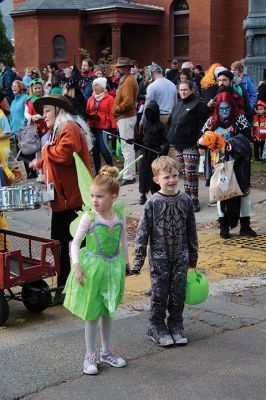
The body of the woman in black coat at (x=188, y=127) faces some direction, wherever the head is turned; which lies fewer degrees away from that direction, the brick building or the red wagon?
the red wagon

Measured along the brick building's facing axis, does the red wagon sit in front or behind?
in front

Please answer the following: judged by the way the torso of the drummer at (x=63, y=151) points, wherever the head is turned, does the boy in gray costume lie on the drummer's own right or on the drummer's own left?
on the drummer's own left

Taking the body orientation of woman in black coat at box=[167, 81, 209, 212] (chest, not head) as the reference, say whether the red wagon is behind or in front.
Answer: in front

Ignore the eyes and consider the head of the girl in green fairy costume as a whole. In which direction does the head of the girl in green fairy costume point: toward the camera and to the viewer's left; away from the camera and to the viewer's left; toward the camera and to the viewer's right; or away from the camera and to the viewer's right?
toward the camera and to the viewer's left

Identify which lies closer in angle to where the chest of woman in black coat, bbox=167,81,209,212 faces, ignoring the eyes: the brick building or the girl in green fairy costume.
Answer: the girl in green fairy costume

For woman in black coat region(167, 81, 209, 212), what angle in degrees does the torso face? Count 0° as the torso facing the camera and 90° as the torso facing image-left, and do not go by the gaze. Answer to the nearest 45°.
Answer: approximately 45°

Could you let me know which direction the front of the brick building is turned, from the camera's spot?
facing the viewer

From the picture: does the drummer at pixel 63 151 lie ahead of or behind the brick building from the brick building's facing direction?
ahead
